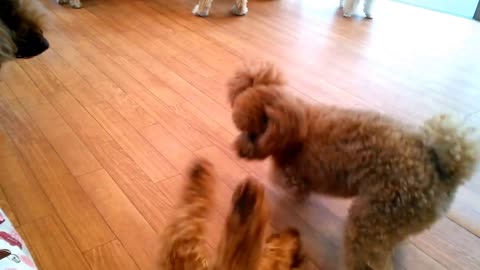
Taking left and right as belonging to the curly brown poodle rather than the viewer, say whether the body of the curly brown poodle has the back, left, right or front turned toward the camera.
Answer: left

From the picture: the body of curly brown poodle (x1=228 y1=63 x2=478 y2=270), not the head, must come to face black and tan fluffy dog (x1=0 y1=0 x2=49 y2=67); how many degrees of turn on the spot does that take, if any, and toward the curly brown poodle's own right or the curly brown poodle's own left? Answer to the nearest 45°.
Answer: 0° — it already faces it
